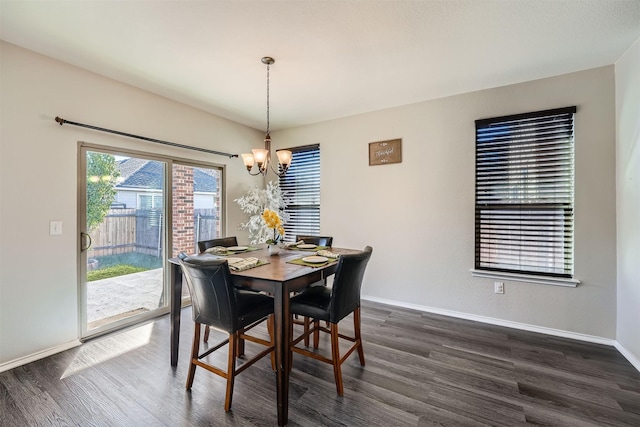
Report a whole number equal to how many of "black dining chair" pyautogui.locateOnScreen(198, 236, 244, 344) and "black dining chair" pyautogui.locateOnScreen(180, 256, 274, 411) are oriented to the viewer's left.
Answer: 0

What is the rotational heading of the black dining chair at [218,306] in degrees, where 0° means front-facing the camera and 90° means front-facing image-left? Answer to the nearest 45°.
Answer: approximately 225°

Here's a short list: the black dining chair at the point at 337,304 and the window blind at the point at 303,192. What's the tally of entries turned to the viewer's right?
0

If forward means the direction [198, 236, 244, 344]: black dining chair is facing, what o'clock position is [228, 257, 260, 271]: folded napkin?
The folded napkin is roughly at 1 o'clock from the black dining chair.

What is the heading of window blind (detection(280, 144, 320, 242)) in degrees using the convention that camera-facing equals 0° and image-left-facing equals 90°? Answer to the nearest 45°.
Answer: approximately 45°

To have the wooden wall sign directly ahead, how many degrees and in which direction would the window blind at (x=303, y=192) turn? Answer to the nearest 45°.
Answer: approximately 90° to its left

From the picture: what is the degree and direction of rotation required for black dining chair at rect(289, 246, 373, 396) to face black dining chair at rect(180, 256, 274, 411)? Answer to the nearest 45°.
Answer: approximately 45° to its left

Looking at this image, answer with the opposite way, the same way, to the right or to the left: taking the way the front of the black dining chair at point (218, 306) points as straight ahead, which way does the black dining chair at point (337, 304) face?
to the left

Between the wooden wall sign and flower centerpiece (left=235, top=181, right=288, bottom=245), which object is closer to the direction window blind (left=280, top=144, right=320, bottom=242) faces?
the flower centerpiece

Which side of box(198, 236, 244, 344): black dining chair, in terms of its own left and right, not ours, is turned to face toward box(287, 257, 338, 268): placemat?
front

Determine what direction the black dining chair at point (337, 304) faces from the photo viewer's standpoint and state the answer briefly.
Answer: facing away from the viewer and to the left of the viewer

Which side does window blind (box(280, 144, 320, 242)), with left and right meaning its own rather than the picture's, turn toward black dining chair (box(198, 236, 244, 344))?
front

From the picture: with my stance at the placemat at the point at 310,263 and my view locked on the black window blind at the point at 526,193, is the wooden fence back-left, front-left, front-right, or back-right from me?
back-left

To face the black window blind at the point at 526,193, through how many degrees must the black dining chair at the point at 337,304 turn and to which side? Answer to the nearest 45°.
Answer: approximately 90° to its right

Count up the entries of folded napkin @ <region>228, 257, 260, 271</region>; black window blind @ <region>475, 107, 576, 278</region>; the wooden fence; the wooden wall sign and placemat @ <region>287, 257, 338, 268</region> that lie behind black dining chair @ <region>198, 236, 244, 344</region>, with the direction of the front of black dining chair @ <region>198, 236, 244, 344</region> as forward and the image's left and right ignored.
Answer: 1
